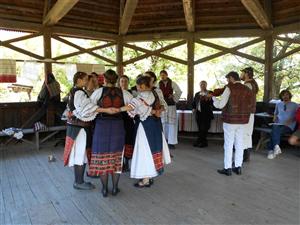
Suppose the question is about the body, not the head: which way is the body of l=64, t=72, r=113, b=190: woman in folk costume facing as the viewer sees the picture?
to the viewer's right

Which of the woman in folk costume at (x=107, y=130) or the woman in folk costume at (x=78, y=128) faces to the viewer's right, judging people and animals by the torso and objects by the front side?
the woman in folk costume at (x=78, y=128)

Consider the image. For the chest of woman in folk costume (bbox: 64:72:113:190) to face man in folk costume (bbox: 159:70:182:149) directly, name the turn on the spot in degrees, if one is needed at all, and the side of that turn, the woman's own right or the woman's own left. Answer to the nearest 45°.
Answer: approximately 45° to the woman's own left

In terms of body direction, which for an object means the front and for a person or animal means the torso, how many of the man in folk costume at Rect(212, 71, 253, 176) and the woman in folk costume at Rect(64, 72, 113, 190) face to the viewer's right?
1

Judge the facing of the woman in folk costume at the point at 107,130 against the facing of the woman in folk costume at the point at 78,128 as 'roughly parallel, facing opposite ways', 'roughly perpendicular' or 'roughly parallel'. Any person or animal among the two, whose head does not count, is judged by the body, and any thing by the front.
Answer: roughly perpendicular

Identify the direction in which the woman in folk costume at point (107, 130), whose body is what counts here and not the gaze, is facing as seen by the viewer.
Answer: away from the camera
